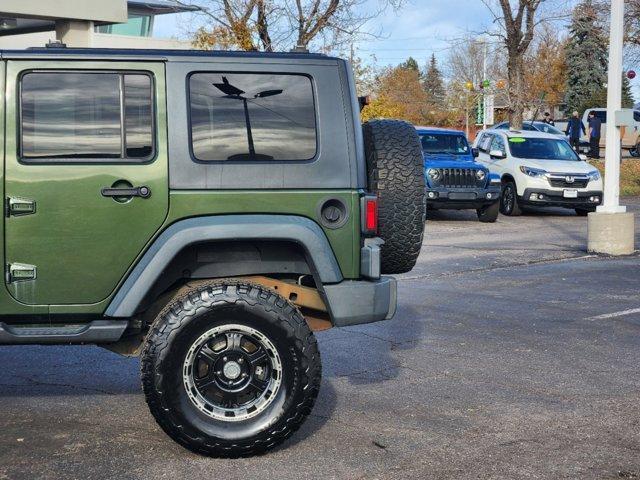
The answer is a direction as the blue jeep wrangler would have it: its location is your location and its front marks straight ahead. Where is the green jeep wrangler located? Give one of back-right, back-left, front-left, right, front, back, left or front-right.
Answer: front-right

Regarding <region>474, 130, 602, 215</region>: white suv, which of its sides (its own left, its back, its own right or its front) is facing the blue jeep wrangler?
right

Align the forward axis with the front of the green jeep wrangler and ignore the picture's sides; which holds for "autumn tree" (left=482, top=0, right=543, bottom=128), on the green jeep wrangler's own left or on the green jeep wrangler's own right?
on the green jeep wrangler's own right

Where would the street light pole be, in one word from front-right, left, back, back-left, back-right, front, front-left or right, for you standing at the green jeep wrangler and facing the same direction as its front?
back-right

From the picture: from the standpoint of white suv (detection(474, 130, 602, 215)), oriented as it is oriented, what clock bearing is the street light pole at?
The street light pole is roughly at 1 o'clock from the white suv.

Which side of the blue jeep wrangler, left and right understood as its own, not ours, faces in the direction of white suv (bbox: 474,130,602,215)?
left

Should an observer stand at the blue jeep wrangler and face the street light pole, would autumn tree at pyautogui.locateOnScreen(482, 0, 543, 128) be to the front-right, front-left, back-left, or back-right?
back-left

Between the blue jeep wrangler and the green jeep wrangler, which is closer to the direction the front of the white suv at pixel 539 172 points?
the green jeep wrangler

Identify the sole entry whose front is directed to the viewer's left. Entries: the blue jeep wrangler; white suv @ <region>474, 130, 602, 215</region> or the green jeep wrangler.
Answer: the green jeep wrangler

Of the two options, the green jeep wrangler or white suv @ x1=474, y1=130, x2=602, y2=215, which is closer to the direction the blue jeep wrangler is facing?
the green jeep wrangler

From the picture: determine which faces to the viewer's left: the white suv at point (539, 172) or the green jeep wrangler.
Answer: the green jeep wrangler

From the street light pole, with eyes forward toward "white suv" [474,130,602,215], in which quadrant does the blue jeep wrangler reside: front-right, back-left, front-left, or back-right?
front-left

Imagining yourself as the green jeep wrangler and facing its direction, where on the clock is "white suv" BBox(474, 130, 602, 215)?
The white suv is roughly at 4 o'clock from the green jeep wrangler.

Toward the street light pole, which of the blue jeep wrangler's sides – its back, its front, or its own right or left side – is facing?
front

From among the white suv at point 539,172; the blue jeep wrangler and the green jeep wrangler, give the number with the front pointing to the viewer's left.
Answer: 1

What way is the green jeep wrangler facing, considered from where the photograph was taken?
facing to the left of the viewer

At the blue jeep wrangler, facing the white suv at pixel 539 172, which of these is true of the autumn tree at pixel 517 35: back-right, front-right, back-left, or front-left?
front-left

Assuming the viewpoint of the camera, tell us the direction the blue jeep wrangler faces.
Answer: facing the viewer and to the right of the viewer
